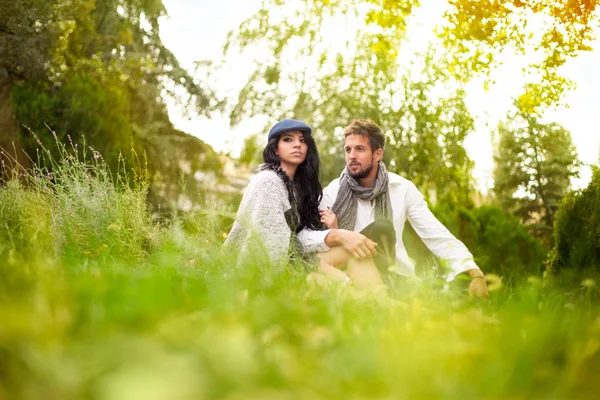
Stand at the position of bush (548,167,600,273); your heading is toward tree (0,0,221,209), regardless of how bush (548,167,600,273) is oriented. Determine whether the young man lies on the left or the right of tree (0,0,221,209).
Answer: left

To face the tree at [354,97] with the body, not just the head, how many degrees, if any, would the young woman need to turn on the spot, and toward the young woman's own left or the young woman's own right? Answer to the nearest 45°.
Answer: approximately 135° to the young woman's own left

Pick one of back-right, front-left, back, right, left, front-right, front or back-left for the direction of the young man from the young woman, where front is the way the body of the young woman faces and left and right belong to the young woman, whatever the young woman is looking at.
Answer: left

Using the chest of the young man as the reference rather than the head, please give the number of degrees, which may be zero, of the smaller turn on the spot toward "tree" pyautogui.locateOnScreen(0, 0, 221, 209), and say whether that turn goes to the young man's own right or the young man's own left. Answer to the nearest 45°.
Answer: approximately 90° to the young man's own right

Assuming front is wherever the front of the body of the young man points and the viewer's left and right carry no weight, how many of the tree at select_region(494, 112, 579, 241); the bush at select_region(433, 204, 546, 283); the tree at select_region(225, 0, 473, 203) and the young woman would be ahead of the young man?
1

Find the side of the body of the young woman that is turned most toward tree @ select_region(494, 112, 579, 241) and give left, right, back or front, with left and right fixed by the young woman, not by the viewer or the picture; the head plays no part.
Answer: left

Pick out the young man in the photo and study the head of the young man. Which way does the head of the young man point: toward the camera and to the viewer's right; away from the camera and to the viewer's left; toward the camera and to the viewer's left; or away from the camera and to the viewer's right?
toward the camera and to the viewer's left

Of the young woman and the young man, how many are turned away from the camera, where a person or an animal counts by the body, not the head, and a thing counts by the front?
0
